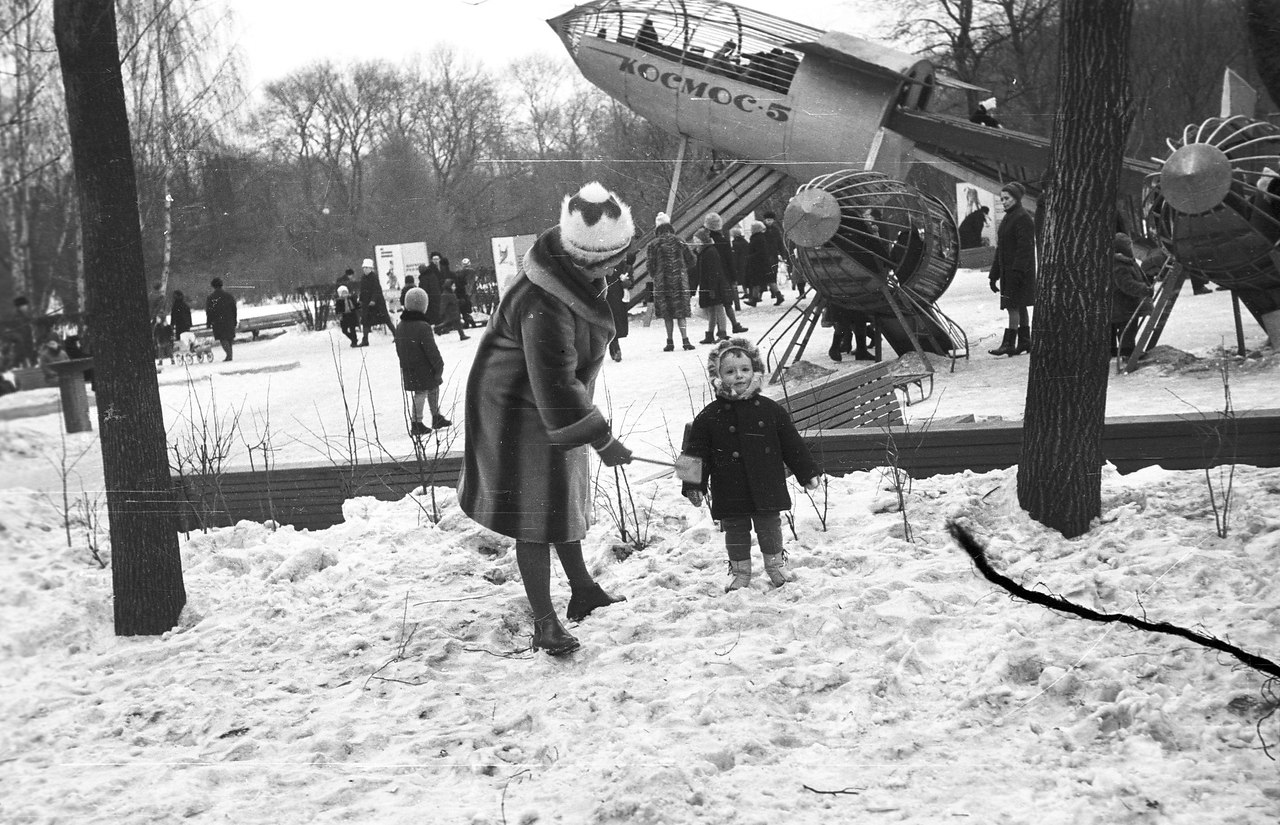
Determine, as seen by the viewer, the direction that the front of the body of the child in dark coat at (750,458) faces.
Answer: toward the camera

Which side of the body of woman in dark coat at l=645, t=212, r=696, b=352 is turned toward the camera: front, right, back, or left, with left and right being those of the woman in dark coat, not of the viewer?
back

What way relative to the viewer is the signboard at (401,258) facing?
toward the camera

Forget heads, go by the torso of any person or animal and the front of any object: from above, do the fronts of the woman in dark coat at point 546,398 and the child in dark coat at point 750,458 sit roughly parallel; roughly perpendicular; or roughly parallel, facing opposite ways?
roughly perpendicular

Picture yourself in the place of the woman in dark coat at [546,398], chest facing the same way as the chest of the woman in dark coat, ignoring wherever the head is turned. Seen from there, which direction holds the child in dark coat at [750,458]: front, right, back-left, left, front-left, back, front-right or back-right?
front-left

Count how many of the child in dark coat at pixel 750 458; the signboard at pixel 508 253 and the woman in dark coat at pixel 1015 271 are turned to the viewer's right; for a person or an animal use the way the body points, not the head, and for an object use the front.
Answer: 0

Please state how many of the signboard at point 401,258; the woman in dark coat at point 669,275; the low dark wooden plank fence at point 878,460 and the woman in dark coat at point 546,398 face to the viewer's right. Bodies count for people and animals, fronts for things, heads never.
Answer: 1

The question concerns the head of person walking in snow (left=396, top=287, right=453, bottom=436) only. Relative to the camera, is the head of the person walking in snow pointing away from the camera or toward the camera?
away from the camera

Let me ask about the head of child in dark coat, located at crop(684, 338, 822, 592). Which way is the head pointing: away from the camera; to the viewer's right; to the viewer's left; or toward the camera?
toward the camera

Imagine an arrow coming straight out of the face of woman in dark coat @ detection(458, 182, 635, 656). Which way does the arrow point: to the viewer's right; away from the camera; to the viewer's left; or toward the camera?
to the viewer's right

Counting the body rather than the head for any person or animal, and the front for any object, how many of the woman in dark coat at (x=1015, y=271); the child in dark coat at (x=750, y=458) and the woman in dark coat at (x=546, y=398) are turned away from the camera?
0

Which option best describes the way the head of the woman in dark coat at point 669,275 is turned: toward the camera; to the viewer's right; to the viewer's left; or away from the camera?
away from the camera

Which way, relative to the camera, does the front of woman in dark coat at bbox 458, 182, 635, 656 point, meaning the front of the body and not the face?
to the viewer's right
